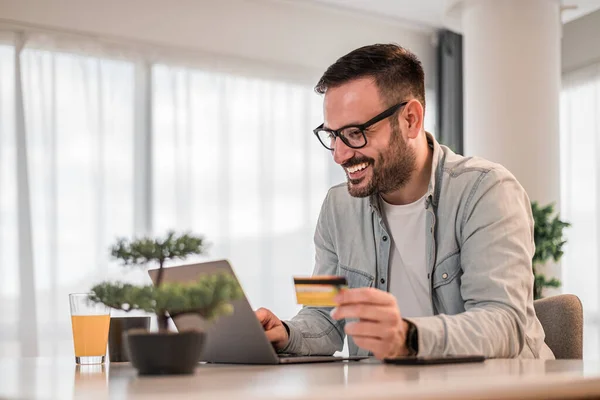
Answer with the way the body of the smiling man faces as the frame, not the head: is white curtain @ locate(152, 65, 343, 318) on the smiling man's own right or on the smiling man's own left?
on the smiling man's own right

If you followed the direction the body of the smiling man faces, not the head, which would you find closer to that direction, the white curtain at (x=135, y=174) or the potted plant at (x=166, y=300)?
the potted plant

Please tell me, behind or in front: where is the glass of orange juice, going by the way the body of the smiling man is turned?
in front

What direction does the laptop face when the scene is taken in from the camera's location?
facing away from the viewer and to the right of the viewer

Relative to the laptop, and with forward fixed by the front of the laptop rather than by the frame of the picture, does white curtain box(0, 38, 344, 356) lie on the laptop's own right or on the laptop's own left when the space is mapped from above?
on the laptop's own left
